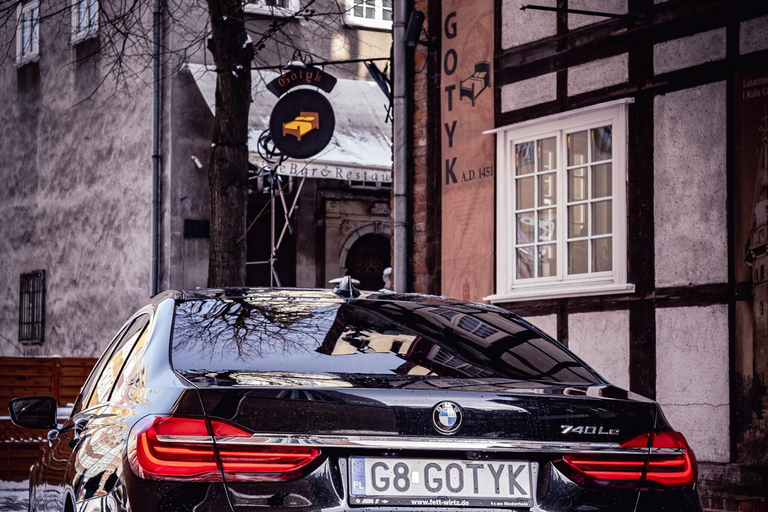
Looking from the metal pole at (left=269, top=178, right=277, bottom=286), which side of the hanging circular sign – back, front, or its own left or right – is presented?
back

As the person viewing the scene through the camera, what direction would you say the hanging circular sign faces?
facing the viewer

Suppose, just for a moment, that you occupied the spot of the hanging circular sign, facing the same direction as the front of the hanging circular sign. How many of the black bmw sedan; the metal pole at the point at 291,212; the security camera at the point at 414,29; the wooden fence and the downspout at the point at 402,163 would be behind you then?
1

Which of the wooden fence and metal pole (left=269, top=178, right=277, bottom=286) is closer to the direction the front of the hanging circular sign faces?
the wooden fence

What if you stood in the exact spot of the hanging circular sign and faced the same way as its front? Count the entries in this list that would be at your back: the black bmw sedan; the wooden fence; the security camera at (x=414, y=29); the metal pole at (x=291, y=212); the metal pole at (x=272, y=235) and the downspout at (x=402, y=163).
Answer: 2

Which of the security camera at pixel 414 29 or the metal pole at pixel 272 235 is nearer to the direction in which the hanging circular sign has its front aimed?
the security camera

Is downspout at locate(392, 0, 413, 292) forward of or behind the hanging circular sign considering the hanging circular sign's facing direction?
forward

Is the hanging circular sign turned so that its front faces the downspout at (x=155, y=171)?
no

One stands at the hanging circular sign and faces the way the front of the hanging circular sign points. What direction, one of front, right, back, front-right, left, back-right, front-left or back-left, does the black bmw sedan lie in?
front

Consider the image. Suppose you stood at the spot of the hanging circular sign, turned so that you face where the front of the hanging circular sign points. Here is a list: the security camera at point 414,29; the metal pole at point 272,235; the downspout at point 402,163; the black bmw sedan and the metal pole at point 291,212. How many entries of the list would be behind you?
2

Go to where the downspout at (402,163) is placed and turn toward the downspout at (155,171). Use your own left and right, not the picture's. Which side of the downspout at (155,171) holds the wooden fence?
left

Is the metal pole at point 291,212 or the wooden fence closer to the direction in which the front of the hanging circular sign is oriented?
the wooden fence

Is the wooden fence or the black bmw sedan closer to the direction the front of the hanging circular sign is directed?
the black bmw sedan

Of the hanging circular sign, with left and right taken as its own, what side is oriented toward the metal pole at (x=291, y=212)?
back
